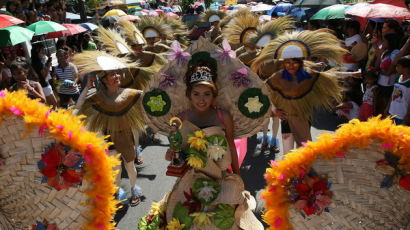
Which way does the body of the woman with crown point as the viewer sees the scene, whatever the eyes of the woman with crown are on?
toward the camera

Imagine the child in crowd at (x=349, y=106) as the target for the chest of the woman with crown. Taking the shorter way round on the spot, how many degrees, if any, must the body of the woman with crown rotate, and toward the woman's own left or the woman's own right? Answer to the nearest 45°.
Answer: approximately 135° to the woman's own left

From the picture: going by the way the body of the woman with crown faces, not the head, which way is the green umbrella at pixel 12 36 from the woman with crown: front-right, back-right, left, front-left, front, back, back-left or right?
back-right

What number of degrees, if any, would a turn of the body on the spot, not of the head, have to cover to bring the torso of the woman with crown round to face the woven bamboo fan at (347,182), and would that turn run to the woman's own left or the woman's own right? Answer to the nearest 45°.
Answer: approximately 45° to the woman's own left

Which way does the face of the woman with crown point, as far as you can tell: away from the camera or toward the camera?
toward the camera

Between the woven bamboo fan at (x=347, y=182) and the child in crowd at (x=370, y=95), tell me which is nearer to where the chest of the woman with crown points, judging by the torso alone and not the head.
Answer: the woven bamboo fan

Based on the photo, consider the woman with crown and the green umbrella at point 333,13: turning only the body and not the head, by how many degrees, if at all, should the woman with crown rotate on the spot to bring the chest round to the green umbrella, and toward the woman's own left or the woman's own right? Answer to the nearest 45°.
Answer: approximately 135° to the woman's own left

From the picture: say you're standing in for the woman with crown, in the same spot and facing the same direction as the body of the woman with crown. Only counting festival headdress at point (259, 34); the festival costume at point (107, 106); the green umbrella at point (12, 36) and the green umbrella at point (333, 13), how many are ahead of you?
0

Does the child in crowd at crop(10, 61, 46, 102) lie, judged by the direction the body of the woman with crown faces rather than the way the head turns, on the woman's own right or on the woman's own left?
on the woman's own right

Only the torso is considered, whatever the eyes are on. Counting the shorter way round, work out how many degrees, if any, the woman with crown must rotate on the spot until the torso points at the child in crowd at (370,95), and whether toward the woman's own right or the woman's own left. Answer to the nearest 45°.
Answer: approximately 135° to the woman's own left

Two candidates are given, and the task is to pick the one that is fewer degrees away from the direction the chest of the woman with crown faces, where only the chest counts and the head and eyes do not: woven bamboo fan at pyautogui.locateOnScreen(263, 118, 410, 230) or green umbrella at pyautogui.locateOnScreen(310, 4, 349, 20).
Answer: the woven bamboo fan

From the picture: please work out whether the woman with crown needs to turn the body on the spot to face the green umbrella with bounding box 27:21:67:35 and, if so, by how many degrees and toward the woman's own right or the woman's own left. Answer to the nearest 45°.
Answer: approximately 135° to the woman's own right

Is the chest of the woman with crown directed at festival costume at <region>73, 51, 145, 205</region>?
no

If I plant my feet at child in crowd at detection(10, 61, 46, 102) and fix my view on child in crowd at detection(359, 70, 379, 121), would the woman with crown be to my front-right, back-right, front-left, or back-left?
front-right

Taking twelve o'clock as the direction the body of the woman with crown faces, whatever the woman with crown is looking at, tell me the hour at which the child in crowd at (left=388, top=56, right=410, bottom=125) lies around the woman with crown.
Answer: The child in crowd is roughly at 8 o'clock from the woman with crown.

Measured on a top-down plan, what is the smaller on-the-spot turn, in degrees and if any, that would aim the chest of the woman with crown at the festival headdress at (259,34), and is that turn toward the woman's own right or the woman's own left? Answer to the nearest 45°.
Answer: approximately 180°

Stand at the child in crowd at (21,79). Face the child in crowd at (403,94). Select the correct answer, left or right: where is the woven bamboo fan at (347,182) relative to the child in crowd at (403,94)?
right

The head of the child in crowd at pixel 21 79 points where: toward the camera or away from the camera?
toward the camera
